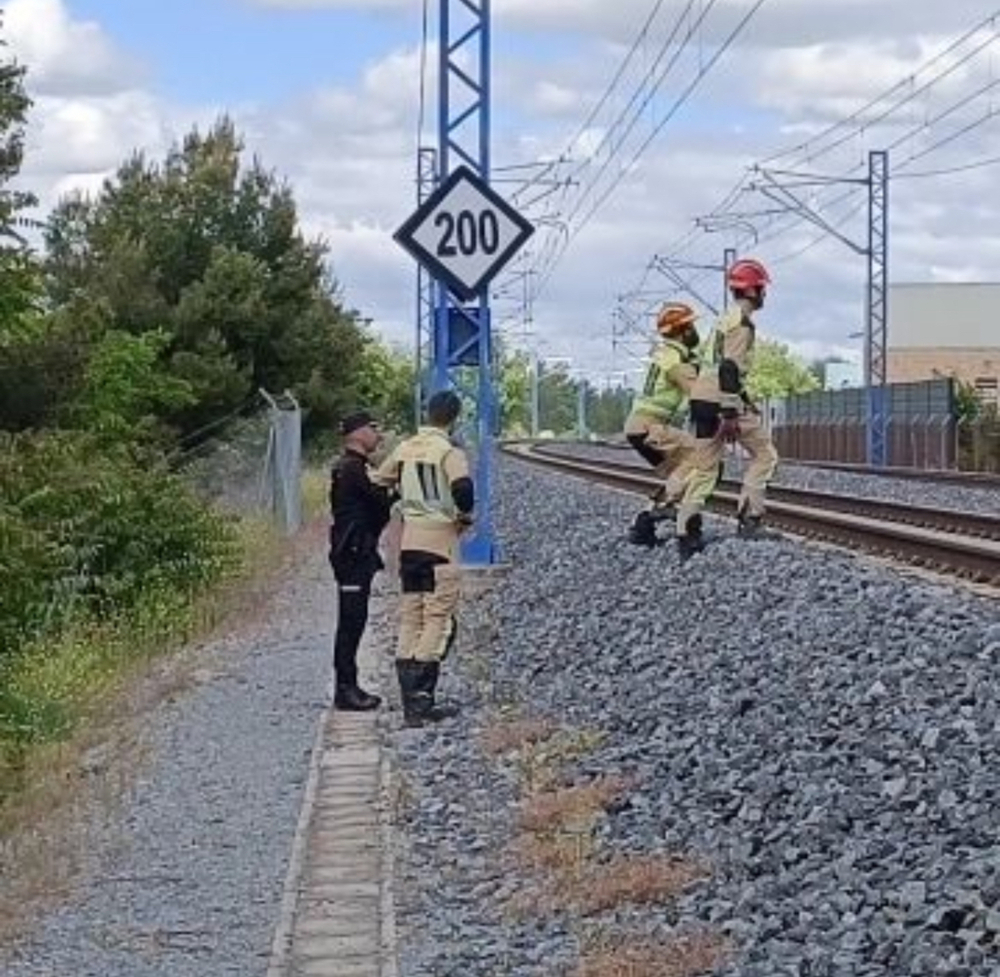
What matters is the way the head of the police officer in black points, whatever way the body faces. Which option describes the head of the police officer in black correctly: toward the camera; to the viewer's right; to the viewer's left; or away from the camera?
to the viewer's right

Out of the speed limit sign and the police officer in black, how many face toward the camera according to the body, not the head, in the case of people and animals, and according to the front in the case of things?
1

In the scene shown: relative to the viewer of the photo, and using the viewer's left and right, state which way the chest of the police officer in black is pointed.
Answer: facing to the right of the viewer

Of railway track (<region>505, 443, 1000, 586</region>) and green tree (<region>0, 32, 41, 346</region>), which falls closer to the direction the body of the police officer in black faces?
the railway track

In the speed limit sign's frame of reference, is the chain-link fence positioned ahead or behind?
behind

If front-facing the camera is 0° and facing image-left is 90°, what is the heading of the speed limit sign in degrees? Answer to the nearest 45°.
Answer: approximately 0°

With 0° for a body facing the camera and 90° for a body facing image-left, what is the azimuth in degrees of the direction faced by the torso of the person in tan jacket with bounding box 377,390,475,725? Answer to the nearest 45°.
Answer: approximately 225°
